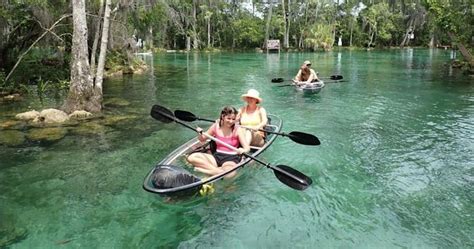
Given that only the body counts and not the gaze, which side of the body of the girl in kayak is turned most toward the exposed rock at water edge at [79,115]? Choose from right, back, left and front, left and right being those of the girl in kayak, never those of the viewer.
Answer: right

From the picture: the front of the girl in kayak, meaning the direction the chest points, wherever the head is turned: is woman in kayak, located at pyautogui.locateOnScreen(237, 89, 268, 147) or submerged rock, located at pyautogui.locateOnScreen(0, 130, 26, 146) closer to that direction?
the submerged rock

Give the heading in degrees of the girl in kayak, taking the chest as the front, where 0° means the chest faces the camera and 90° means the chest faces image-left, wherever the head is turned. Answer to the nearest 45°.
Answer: approximately 45°

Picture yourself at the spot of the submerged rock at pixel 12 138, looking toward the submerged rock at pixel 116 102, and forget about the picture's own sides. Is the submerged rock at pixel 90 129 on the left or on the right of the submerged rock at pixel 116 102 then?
right

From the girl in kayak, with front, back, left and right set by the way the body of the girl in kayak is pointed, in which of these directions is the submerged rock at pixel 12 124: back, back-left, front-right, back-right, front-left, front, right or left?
right

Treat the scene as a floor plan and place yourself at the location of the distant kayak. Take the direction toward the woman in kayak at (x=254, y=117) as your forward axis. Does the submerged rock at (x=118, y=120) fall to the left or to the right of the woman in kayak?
right

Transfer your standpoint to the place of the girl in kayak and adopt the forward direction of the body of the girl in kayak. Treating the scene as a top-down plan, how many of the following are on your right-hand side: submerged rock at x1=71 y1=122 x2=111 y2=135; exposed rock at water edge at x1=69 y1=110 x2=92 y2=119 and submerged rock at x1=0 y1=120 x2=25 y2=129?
3

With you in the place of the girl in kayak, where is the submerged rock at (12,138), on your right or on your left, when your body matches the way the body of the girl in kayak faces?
on your right

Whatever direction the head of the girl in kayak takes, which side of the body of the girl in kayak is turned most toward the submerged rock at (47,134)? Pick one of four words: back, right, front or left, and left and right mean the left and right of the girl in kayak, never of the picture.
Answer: right

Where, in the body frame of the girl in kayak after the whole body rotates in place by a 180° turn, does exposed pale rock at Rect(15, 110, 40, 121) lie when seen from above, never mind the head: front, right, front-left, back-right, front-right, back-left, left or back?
left
